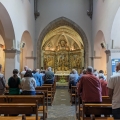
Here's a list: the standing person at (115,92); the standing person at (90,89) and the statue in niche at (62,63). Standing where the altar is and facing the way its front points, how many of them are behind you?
1

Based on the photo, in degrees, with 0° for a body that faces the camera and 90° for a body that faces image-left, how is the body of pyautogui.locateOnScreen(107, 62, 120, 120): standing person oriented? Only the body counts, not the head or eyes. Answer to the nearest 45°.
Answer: approximately 180°

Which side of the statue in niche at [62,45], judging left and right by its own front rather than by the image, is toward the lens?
front

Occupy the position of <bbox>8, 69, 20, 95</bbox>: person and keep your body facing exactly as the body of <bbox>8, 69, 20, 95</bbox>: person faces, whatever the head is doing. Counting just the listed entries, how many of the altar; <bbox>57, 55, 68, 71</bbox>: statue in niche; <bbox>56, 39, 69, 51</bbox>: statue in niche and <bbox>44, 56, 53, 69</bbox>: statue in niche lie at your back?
0

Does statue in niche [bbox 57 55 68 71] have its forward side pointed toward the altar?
yes

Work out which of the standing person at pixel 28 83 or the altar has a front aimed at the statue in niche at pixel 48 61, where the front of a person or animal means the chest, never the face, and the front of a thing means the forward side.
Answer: the standing person

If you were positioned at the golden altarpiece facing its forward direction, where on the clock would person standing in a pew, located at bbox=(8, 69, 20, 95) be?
The person standing in a pew is roughly at 12 o'clock from the golden altarpiece.

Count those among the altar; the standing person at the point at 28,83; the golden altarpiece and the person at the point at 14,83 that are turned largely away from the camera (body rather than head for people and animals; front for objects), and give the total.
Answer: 2

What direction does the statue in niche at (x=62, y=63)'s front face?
toward the camera

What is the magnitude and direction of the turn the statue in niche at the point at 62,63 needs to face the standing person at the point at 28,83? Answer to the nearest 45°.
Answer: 0° — it already faces them

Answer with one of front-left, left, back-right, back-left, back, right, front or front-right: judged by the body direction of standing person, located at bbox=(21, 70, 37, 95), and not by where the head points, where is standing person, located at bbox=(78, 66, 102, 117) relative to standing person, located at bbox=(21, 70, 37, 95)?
back-right

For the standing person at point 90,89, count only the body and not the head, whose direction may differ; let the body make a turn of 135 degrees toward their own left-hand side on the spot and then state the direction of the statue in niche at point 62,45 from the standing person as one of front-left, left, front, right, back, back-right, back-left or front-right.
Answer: back-right

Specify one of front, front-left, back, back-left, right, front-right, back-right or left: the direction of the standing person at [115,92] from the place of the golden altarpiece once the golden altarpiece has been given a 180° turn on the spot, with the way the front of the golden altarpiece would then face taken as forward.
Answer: back

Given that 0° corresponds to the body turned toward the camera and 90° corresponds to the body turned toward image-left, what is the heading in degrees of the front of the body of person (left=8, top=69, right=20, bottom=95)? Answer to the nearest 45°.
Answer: approximately 180°

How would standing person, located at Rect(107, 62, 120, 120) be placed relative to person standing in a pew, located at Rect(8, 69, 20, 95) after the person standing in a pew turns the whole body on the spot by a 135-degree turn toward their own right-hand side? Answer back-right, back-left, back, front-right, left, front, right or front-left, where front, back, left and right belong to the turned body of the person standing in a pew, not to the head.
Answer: front

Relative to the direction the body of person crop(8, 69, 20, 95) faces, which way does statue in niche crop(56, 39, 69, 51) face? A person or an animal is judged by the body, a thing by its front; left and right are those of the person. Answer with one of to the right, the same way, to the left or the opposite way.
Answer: the opposite way

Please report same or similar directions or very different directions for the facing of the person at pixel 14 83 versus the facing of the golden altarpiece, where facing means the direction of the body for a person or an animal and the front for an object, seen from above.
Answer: very different directions

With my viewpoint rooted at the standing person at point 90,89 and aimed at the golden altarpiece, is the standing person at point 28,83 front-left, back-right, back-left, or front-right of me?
front-left

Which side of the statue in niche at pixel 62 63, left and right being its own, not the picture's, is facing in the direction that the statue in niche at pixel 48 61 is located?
right

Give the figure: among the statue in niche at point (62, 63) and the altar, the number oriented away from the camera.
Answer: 0
